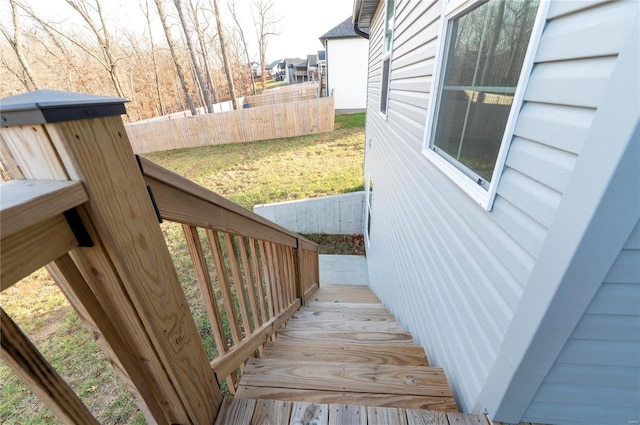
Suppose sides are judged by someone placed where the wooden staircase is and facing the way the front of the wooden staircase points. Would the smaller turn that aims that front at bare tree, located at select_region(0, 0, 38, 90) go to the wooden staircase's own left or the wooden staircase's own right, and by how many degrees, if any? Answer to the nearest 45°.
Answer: approximately 45° to the wooden staircase's own left

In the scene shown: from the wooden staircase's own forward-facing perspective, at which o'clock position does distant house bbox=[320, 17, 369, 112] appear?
The distant house is roughly at 12 o'clock from the wooden staircase.

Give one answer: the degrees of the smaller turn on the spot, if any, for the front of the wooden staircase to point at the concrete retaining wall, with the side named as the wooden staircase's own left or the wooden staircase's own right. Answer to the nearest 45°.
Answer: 0° — it already faces it

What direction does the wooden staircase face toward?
away from the camera

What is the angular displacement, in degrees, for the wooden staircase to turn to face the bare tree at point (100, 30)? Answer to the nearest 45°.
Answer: approximately 45° to its left

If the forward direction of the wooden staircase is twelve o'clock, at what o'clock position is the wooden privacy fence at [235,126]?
The wooden privacy fence is roughly at 11 o'clock from the wooden staircase.
